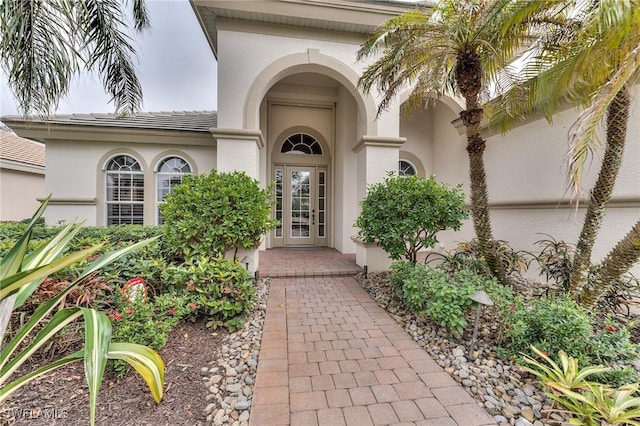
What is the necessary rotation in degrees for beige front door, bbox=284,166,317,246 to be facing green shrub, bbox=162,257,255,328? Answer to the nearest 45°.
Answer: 0° — it already faces it

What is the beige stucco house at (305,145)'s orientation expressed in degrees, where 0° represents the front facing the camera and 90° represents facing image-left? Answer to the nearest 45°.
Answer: approximately 0°

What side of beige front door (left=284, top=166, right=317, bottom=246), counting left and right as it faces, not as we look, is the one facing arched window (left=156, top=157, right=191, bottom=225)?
right

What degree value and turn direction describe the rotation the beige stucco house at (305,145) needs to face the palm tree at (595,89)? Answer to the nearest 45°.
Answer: approximately 45° to its left

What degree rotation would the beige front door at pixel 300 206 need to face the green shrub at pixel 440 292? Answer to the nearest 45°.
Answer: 0° — it already faces it

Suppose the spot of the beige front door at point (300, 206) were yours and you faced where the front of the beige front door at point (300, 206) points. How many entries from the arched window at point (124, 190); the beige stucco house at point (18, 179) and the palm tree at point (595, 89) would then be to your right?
2

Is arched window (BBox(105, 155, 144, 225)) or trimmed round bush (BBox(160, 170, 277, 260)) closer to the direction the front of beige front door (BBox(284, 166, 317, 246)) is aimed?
the trimmed round bush

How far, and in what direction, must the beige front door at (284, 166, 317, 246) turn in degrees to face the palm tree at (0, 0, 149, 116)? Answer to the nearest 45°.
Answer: approximately 45° to its right

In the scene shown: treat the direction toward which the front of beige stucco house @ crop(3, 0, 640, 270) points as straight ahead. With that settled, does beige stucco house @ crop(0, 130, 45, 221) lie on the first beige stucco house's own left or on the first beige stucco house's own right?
on the first beige stucco house's own right

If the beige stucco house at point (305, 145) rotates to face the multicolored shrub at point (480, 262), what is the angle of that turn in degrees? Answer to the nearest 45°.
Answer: approximately 45° to its left

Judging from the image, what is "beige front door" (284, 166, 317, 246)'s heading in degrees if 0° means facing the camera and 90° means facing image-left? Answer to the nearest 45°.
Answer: approximately 0°
